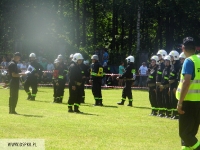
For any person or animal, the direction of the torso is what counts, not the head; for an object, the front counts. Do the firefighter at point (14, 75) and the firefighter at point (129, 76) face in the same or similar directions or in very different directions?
very different directions

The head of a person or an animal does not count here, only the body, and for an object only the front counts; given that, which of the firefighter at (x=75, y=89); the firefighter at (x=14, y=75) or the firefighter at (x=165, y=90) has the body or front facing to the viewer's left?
the firefighter at (x=165, y=90)

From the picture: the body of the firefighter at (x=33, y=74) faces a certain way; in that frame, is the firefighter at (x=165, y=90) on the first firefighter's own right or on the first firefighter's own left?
on the first firefighter's own left

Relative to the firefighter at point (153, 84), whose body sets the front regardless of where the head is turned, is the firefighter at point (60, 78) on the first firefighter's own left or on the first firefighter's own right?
on the first firefighter's own right

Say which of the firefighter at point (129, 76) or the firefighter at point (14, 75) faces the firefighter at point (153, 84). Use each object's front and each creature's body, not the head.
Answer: the firefighter at point (14, 75)

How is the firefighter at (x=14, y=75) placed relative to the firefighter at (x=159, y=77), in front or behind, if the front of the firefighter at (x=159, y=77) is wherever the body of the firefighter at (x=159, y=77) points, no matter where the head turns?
in front

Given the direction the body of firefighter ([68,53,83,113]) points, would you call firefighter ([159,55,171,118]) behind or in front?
in front

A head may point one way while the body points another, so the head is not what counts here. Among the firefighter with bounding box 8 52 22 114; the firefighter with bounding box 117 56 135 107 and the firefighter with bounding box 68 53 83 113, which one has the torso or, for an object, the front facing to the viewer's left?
the firefighter with bounding box 117 56 135 107

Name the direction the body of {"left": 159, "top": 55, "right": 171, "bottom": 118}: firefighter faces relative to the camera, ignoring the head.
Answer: to the viewer's left
